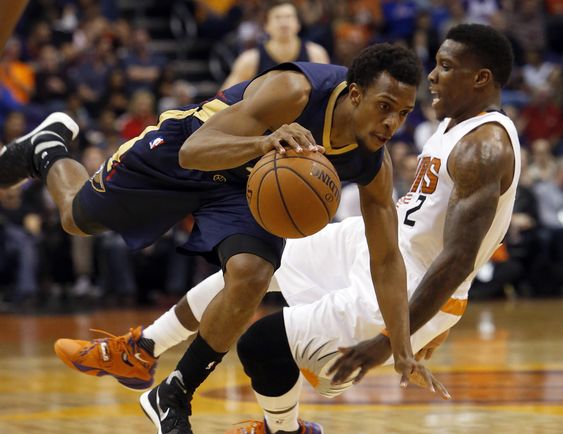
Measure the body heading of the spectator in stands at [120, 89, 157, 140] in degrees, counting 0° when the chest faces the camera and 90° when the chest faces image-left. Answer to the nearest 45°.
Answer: approximately 0°

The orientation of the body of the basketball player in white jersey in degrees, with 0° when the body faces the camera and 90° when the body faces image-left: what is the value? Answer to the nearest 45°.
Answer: approximately 90°

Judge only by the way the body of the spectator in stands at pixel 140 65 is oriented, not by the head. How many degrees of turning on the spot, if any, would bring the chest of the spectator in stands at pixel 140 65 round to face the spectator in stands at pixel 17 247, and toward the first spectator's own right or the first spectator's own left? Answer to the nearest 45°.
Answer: approximately 45° to the first spectator's own right

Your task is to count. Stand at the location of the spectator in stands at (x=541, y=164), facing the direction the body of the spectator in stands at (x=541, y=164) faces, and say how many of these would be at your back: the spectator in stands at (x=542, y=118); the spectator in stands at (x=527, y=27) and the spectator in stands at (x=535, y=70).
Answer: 3

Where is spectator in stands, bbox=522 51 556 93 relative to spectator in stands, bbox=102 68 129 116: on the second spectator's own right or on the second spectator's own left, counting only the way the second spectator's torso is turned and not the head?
on the second spectator's own left

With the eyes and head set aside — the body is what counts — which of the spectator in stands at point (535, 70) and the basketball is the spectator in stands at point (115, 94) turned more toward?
the basketball

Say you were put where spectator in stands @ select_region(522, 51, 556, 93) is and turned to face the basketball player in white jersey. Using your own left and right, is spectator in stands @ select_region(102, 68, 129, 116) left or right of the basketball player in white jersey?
right
